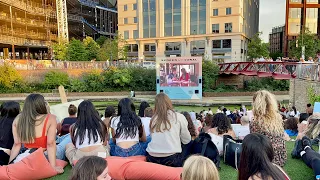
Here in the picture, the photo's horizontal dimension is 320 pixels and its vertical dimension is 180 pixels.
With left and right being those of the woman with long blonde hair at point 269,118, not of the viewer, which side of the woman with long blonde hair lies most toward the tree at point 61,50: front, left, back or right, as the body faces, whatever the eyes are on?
front

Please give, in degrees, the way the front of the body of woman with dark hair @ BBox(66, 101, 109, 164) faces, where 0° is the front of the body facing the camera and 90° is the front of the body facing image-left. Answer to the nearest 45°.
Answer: approximately 180°

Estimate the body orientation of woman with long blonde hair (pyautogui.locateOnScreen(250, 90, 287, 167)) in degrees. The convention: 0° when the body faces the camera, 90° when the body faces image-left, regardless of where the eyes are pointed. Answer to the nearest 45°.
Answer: approximately 135°

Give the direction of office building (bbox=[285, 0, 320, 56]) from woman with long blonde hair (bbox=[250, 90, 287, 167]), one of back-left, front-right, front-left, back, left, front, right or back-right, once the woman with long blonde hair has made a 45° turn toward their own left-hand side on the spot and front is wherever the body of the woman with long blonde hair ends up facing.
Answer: right

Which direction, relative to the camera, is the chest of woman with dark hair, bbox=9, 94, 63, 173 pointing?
away from the camera

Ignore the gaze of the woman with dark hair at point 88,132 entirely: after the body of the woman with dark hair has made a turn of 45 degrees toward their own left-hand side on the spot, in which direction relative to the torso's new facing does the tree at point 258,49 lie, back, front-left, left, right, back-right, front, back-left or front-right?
right

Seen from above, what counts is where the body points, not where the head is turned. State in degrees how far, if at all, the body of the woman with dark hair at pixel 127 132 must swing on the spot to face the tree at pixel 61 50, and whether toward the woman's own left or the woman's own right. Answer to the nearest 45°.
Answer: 0° — they already face it

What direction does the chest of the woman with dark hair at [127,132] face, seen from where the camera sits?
away from the camera

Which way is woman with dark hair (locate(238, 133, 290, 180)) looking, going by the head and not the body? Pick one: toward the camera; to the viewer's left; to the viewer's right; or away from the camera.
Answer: away from the camera

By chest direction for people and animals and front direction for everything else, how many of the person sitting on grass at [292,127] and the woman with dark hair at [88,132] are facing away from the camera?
2

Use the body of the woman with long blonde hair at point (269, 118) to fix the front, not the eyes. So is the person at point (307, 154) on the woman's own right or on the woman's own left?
on the woman's own right

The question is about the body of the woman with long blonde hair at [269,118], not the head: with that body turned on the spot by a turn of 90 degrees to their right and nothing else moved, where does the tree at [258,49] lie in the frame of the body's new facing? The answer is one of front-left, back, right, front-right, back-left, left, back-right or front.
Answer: front-left

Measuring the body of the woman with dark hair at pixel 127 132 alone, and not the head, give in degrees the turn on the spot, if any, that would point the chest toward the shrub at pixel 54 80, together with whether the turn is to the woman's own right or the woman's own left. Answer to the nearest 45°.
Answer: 0° — they already face it

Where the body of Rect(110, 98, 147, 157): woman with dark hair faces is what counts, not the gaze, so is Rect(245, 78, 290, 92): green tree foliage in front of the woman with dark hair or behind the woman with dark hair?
in front

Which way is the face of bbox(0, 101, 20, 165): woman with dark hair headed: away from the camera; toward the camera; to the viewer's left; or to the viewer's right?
away from the camera

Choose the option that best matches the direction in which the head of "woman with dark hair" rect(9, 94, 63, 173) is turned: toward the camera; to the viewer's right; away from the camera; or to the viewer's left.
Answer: away from the camera

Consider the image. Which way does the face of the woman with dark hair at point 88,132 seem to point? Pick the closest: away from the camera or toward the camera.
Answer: away from the camera

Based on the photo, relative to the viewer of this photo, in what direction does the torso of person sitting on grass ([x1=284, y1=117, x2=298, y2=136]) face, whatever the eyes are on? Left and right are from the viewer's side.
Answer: facing away from the viewer
